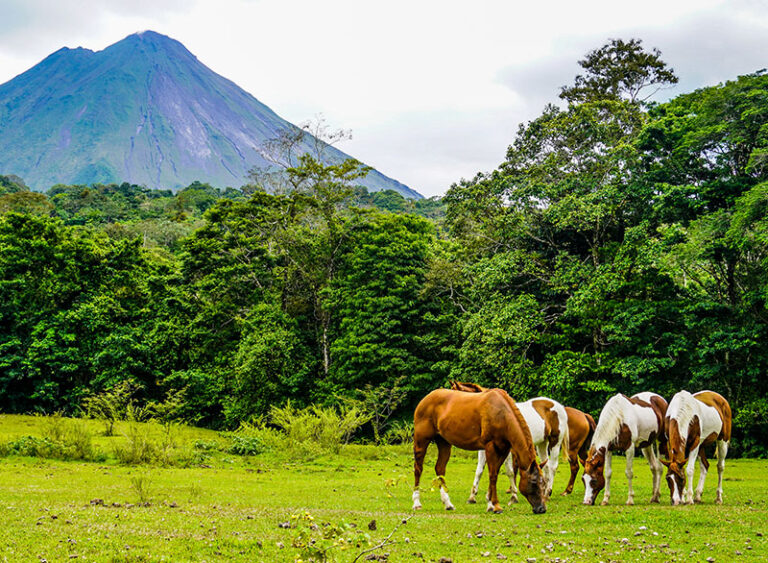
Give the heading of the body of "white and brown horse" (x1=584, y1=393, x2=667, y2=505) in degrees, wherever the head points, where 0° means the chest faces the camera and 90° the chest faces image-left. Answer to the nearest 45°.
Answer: approximately 45°

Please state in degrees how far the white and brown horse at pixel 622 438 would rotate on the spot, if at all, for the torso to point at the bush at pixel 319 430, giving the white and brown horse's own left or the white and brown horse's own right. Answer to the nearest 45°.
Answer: approximately 90° to the white and brown horse's own right

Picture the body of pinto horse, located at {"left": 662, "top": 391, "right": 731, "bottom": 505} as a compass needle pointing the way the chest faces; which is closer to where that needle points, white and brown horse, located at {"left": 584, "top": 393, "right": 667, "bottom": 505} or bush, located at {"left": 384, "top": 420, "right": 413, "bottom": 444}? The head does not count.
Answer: the white and brown horse

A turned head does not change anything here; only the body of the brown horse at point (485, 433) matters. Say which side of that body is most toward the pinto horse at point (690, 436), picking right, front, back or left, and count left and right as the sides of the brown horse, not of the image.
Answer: front

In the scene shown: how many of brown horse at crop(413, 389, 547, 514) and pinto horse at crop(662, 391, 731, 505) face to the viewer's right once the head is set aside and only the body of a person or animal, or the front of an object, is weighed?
1

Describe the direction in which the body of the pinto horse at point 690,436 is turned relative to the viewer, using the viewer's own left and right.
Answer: facing the viewer and to the left of the viewer

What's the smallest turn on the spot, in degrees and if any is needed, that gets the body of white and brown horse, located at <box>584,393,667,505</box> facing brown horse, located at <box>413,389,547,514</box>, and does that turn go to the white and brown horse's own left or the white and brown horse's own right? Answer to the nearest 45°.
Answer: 0° — it already faces it

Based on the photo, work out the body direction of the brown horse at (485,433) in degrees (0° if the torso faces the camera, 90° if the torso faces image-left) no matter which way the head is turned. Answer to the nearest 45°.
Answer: approximately 270°

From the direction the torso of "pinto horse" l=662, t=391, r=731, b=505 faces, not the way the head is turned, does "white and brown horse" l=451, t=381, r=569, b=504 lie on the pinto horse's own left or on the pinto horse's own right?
on the pinto horse's own right

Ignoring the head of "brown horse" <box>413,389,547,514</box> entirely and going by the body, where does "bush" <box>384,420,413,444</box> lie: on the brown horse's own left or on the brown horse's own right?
on the brown horse's own left

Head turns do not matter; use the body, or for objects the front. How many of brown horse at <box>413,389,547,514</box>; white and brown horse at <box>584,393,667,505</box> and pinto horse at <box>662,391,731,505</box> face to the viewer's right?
1

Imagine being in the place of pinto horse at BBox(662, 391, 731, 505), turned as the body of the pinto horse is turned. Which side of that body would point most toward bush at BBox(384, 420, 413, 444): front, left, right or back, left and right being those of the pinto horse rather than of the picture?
right
